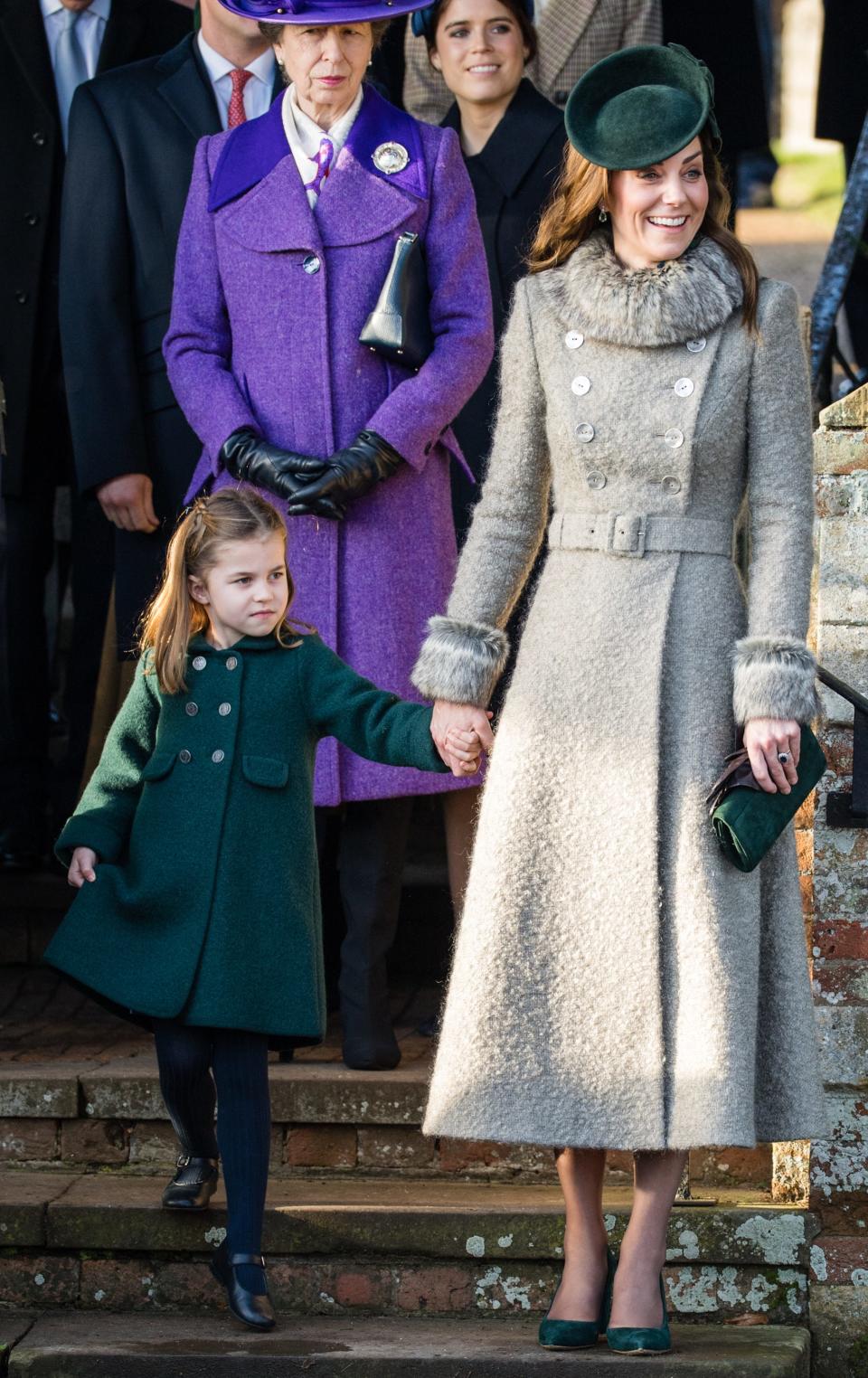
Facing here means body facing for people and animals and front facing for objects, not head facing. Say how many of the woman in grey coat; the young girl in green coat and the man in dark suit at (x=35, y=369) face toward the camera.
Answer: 3

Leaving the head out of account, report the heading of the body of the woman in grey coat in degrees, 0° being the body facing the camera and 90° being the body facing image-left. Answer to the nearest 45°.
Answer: approximately 0°

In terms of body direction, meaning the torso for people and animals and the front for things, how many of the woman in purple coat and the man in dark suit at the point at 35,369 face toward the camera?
2

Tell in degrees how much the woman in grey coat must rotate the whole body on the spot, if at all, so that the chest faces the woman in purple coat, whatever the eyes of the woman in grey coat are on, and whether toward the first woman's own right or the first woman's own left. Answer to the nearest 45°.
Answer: approximately 135° to the first woman's own right

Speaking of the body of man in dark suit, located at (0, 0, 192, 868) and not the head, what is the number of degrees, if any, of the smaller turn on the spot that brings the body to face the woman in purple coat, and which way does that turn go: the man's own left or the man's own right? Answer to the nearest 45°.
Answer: approximately 45° to the man's own left

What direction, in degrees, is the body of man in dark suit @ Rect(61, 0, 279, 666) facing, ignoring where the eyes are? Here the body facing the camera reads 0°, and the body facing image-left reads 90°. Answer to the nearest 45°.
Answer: approximately 315°

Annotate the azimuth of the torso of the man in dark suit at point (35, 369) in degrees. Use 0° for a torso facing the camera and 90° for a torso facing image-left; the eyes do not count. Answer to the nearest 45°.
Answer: approximately 0°
